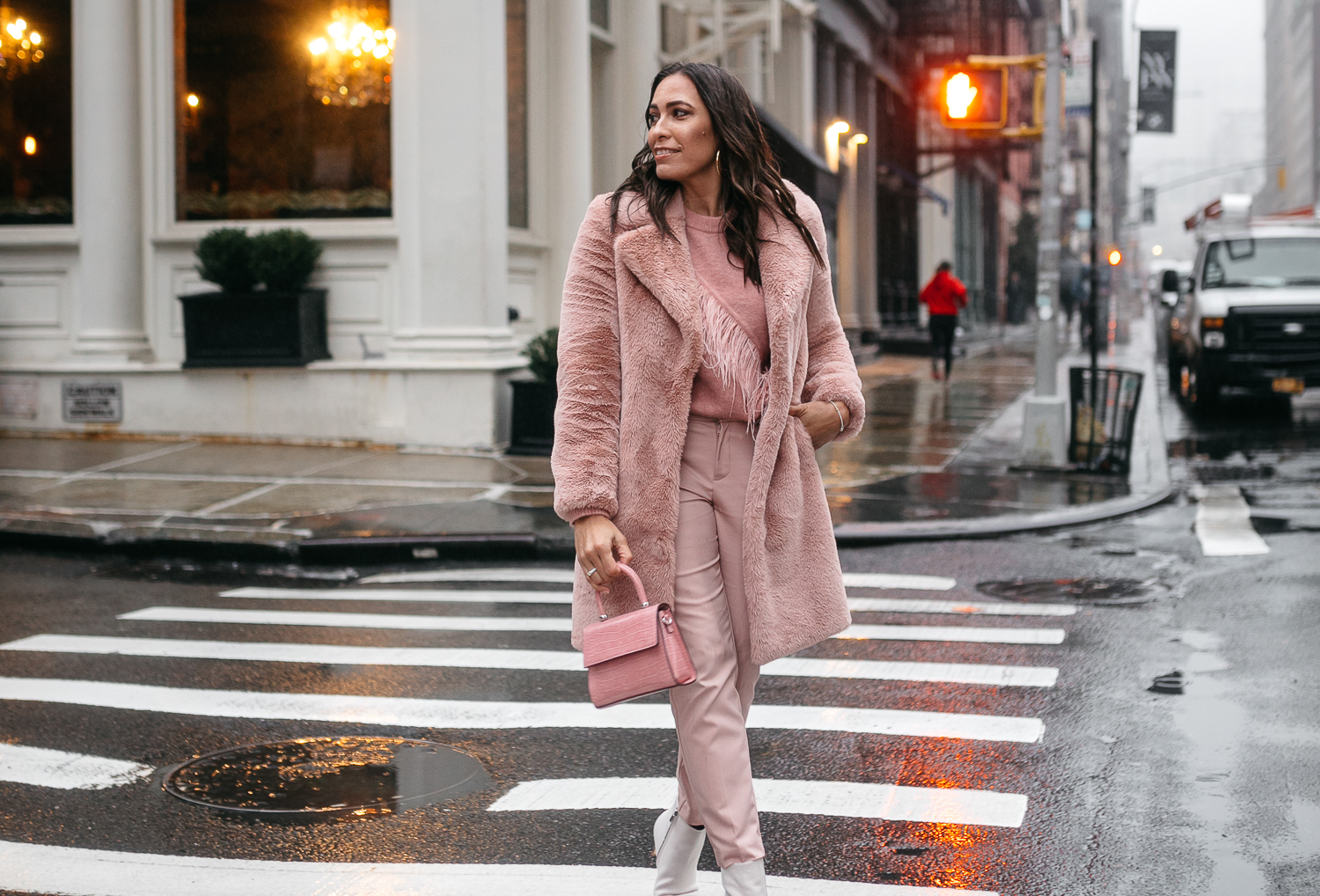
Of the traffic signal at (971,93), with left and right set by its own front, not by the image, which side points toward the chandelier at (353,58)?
right

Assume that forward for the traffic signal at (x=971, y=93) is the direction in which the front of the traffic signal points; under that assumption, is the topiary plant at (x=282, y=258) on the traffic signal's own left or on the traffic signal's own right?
on the traffic signal's own right

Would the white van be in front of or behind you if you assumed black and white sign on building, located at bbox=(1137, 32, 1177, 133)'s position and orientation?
in front

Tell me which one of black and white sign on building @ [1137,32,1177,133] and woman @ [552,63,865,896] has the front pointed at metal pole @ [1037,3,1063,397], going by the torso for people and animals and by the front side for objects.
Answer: the black and white sign on building

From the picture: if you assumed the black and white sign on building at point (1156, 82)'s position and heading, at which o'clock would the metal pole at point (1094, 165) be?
The metal pole is roughly at 12 o'clock from the black and white sign on building.

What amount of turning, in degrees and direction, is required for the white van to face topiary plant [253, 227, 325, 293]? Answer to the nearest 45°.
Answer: approximately 45° to its right

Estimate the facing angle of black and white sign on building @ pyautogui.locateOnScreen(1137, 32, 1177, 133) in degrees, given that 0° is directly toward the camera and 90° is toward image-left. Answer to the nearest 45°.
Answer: approximately 0°

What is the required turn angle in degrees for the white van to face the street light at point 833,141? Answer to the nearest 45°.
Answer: approximately 135° to its right

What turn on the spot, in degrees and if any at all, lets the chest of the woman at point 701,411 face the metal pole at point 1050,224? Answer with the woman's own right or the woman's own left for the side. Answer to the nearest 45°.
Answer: approximately 180°

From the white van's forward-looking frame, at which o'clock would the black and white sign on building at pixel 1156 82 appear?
The black and white sign on building is roughly at 6 o'clock from the white van.

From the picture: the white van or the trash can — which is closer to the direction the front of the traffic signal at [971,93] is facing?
the trash can
